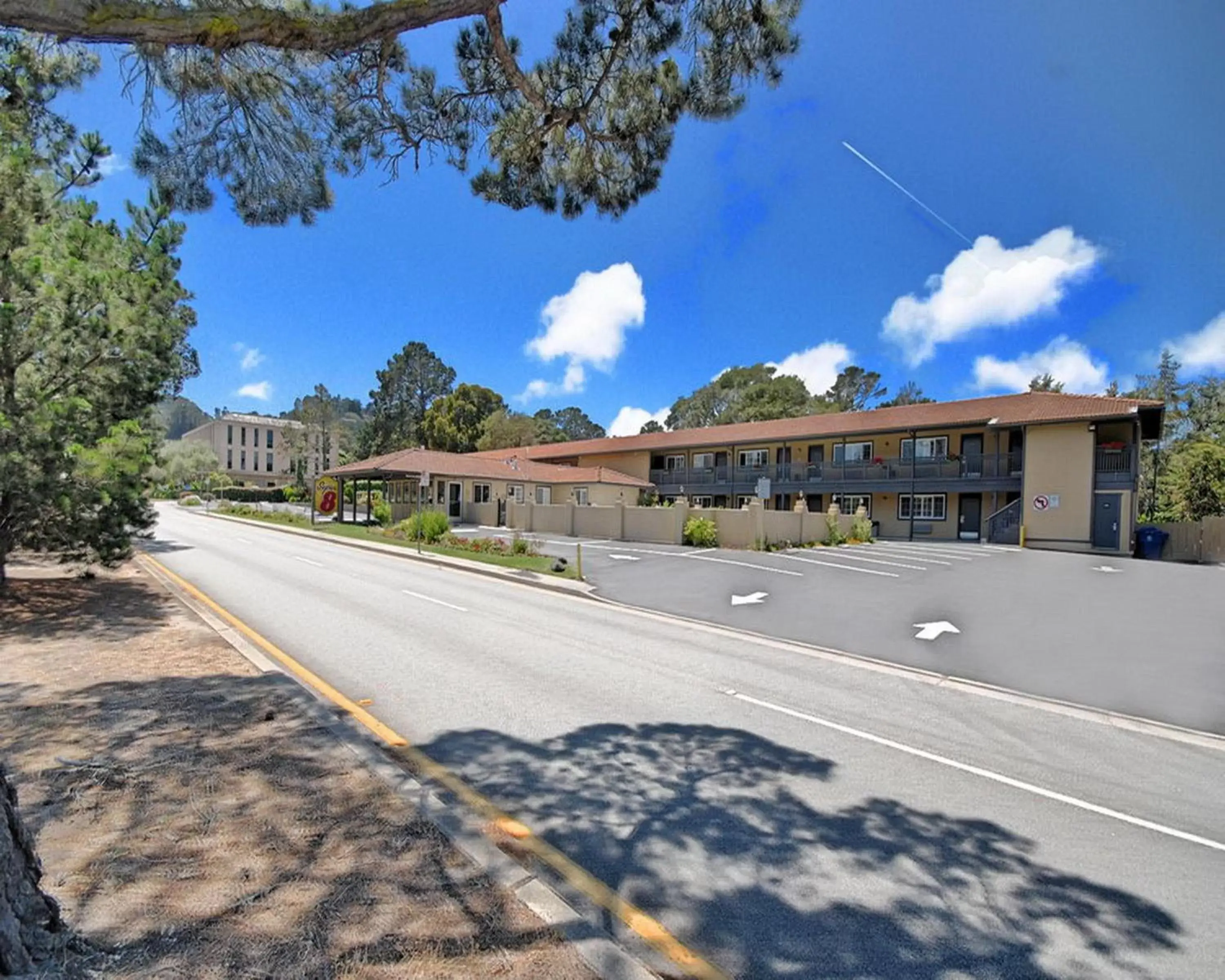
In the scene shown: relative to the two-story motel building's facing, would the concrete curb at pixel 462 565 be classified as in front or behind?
in front

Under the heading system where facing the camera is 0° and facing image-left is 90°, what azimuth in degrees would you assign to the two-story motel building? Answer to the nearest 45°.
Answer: approximately 45°

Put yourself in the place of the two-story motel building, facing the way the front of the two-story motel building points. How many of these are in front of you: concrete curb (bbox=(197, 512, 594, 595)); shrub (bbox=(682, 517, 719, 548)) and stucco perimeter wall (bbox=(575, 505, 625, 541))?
3

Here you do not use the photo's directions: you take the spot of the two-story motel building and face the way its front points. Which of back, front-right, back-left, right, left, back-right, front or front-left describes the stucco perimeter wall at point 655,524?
front

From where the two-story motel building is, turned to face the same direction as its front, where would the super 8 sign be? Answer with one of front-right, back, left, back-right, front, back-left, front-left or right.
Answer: front-right

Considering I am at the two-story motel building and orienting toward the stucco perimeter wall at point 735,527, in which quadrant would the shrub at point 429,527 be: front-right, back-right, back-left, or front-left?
front-right

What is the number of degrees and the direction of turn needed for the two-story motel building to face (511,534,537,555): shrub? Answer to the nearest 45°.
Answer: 0° — it already faces it

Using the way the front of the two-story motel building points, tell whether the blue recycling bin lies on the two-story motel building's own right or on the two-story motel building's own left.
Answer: on the two-story motel building's own left
